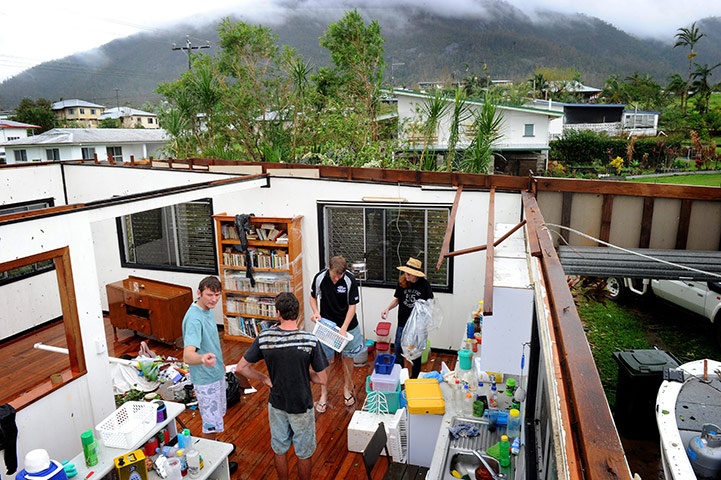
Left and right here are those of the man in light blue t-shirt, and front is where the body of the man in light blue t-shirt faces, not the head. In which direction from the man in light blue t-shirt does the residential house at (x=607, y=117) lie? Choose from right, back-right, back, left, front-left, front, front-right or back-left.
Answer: left

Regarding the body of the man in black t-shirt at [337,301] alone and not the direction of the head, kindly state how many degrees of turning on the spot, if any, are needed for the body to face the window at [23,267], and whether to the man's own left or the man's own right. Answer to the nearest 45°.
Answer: approximately 135° to the man's own right

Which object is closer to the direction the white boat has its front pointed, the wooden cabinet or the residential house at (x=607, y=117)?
the residential house

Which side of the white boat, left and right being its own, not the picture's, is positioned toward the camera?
back

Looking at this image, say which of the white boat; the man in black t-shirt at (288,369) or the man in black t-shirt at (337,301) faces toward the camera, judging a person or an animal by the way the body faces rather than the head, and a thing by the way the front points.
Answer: the man in black t-shirt at (337,301)

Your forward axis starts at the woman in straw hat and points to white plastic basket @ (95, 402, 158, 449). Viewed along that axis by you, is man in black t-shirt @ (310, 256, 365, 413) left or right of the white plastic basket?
right

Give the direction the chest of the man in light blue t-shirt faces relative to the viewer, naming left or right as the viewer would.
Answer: facing the viewer and to the right of the viewer

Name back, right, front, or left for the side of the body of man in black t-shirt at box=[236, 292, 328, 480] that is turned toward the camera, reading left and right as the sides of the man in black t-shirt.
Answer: back

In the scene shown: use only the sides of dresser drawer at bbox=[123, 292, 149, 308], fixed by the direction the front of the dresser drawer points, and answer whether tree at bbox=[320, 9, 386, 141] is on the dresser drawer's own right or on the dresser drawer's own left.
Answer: on the dresser drawer's own left

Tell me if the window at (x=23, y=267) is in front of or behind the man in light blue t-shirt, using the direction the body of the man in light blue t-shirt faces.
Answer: behind

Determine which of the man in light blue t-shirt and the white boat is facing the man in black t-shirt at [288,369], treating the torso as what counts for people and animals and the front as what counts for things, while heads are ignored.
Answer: the man in light blue t-shirt

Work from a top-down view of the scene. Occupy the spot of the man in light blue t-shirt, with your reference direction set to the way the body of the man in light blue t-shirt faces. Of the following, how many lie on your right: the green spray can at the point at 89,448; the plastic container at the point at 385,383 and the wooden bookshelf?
1

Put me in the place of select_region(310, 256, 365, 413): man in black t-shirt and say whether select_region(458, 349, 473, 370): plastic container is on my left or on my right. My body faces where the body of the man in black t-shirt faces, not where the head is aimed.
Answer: on my left

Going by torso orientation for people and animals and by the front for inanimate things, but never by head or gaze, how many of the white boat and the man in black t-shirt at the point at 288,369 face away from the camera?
2

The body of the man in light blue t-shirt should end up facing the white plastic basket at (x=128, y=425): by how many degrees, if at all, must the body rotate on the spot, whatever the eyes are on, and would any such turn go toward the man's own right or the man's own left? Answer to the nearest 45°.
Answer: approximately 90° to the man's own right

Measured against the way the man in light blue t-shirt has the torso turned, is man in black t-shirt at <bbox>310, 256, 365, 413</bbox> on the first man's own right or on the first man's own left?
on the first man's own left
